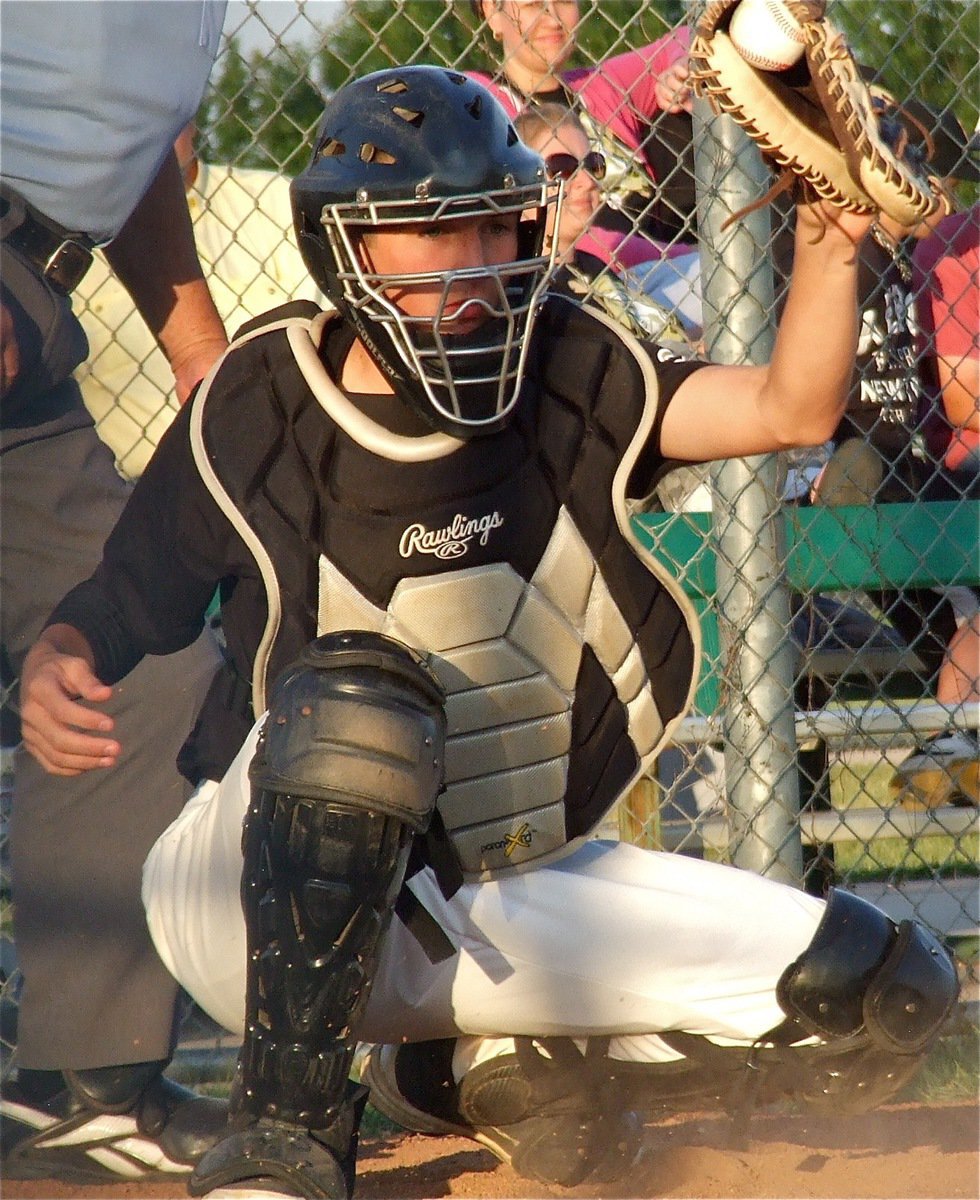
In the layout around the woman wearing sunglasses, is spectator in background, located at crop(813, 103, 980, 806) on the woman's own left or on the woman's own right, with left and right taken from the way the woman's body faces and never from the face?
on the woman's own left

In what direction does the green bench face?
toward the camera

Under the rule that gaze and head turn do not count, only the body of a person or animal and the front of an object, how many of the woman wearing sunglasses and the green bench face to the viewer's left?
0

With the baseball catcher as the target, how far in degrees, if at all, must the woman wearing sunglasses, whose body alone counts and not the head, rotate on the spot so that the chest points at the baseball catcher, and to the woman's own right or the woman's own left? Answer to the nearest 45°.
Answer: approximately 45° to the woman's own right

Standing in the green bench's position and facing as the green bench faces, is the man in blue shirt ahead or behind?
ahead

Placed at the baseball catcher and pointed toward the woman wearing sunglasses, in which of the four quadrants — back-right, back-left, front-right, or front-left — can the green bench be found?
front-right

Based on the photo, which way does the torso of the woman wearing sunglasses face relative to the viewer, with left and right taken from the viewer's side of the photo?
facing the viewer and to the right of the viewer

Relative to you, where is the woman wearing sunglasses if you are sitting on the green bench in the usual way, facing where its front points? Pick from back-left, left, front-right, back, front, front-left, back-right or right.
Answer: right
